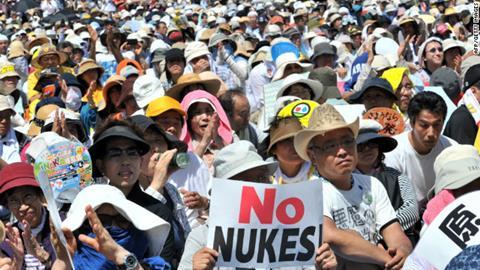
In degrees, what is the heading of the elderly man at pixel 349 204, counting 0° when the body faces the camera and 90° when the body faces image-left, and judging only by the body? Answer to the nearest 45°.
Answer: approximately 315°
